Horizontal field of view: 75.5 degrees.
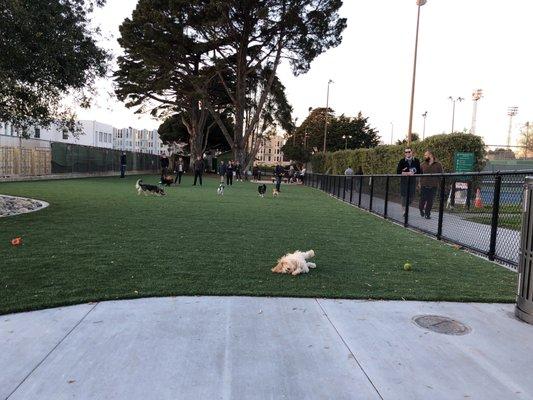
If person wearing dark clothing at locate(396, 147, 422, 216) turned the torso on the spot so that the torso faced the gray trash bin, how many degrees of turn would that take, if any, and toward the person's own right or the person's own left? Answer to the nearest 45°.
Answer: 0° — they already face it

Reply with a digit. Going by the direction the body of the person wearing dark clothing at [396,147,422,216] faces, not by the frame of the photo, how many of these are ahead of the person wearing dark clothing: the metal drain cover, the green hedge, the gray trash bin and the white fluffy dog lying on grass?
3

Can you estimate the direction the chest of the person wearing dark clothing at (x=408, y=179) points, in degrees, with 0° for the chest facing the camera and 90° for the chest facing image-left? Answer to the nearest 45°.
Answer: approximately 0°

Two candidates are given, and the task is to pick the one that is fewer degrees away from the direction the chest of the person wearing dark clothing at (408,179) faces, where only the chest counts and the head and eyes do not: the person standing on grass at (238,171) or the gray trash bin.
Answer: the gray trash bin

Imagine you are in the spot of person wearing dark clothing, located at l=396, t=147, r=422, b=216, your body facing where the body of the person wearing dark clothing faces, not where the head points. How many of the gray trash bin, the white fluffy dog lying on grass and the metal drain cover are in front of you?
3

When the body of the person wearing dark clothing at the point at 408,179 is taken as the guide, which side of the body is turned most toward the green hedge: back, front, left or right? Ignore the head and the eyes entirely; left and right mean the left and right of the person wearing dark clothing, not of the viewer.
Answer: back

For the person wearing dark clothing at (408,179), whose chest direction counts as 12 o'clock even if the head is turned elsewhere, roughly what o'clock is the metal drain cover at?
The metal drain cover is roughly at 12 o'clock from the person wearing dark clothing.

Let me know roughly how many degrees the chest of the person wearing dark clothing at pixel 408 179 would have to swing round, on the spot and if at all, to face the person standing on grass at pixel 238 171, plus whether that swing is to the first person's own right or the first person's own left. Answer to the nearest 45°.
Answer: approximately 135° to the first person's own right

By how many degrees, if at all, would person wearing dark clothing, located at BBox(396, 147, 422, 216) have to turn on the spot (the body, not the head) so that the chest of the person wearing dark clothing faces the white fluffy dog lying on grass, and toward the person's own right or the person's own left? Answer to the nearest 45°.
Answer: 0° — they already face it

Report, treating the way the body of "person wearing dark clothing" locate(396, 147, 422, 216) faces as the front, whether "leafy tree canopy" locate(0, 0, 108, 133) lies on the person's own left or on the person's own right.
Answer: on the person's own right
